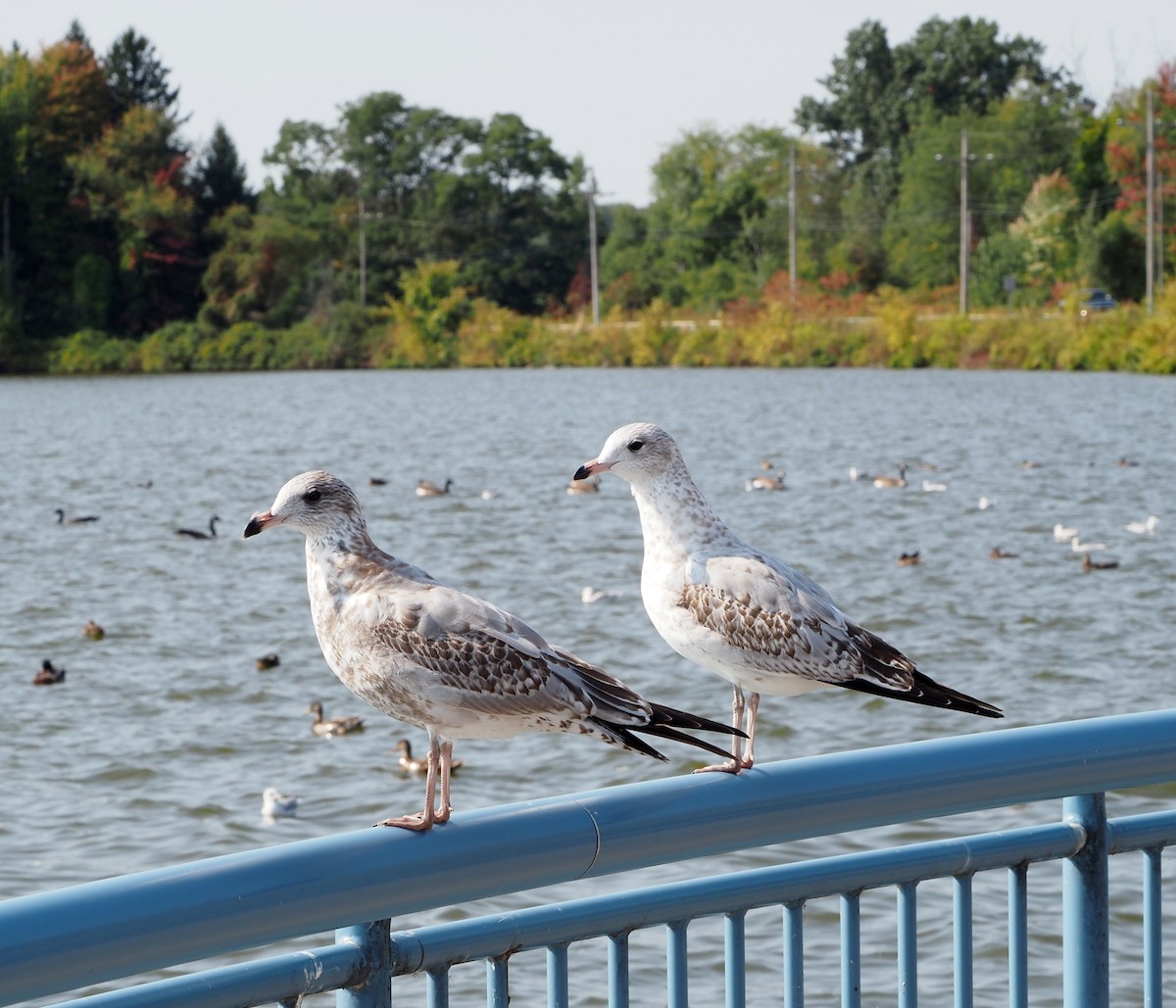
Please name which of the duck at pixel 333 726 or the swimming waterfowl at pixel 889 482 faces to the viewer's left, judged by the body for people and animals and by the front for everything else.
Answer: the duck

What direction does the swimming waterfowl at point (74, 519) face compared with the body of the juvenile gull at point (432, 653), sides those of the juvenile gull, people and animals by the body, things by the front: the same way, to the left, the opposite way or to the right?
the same way

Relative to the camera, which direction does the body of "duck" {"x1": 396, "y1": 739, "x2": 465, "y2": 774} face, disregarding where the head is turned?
to the viewer's left

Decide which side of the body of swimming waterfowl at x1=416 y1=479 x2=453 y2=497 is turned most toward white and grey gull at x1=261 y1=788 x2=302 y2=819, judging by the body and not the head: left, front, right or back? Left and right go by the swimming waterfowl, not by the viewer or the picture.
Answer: right

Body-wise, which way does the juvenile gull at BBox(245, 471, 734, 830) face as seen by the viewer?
to the viewer's left

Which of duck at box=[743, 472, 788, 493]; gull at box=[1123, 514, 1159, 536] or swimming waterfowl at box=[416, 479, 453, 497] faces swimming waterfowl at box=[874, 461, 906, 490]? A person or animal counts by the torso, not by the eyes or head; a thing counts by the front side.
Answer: swimming waterfowl at box=[416, 479, 453, 497]

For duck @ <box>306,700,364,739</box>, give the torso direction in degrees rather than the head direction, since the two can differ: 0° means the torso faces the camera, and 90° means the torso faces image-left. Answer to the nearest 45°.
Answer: approximately 90°

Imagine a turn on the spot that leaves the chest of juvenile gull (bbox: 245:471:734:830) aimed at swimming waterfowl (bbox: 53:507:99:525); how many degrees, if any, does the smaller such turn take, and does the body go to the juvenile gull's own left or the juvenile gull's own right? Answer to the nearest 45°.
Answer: approximately 90° to the juvenile gull's own right

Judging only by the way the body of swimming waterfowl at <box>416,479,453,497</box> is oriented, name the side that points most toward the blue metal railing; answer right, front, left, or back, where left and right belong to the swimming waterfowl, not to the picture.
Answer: right

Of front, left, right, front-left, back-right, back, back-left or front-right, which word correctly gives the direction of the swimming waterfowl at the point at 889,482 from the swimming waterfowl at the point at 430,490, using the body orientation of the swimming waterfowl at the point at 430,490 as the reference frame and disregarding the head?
front

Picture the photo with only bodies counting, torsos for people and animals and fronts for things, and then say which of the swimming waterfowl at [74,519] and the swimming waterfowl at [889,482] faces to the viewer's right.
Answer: the swimming waterfowl at [889,482]

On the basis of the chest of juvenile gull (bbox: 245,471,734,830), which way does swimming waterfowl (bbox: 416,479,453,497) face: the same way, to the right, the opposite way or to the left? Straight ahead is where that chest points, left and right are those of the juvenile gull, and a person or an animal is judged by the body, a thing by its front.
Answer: the opposite way

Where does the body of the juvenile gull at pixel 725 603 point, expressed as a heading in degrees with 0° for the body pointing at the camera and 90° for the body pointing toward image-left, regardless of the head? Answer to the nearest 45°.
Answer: approximately 90°

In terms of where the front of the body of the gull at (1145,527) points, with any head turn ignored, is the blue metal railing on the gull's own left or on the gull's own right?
on the gull's own right

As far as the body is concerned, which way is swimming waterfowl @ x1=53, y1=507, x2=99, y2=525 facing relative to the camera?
to the viewer's left

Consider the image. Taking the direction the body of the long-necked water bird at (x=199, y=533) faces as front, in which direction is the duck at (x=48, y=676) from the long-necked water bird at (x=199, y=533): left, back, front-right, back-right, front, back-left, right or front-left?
right

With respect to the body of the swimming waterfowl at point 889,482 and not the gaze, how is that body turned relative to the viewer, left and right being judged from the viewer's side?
facing to the right of the viewer
